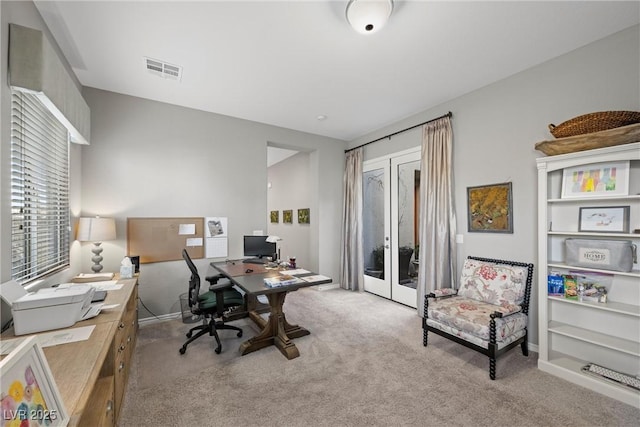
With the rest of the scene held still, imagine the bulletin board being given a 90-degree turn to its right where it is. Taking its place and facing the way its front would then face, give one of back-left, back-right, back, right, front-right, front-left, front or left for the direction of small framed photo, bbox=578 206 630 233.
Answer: back-left

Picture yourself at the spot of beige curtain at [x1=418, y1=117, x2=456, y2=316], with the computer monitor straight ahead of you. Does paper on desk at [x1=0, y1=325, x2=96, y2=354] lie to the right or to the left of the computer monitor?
left

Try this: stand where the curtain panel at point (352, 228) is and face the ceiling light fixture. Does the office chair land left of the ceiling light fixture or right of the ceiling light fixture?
right

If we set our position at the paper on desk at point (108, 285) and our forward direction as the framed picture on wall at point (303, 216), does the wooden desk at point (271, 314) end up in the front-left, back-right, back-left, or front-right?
front-right

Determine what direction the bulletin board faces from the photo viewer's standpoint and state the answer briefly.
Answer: facing the viewer

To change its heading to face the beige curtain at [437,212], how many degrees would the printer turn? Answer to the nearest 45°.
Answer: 0° — it already faces it

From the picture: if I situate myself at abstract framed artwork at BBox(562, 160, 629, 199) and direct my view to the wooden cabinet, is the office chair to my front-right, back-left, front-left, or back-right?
front-right

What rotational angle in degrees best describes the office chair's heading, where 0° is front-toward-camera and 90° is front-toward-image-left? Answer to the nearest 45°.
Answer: approximately 270°

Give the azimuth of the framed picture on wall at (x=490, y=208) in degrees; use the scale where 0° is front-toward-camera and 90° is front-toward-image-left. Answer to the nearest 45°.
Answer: approximately 45°

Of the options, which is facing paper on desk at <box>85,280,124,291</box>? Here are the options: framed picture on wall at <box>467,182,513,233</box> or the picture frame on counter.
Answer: the framed picture on wall

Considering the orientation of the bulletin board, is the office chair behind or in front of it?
in front

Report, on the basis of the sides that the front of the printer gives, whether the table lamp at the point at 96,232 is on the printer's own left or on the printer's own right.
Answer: on the printer's own left

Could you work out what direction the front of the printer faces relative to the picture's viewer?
facing to the right of the viewer

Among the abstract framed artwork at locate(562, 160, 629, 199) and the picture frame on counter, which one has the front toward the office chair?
the abstract framed artwork

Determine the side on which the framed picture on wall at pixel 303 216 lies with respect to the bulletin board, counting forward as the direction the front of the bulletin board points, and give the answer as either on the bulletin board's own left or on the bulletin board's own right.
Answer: on the bulletin board's own left

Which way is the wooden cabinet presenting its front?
to the viewer's right

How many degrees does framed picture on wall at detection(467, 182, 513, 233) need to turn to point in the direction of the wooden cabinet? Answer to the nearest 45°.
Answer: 0° — it already faces it
